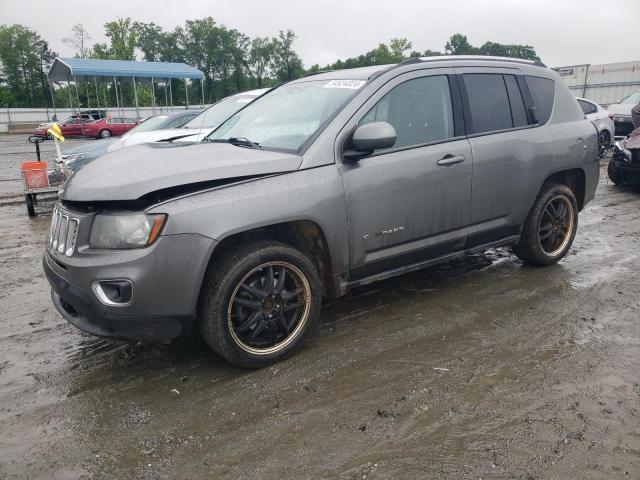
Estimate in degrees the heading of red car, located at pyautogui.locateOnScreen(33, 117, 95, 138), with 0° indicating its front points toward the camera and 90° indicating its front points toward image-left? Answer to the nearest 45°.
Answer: approximately 90°

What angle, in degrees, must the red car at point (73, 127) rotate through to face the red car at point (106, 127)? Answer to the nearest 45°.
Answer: approximately 135° to its left

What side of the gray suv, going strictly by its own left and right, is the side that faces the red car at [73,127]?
right

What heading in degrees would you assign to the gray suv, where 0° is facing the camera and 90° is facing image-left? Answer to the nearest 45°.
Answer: approximately 45°

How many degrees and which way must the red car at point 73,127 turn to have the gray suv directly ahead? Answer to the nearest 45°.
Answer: approximately 90° to its left

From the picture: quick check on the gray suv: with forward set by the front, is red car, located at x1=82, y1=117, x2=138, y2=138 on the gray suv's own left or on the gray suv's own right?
on the gray suv's own right
